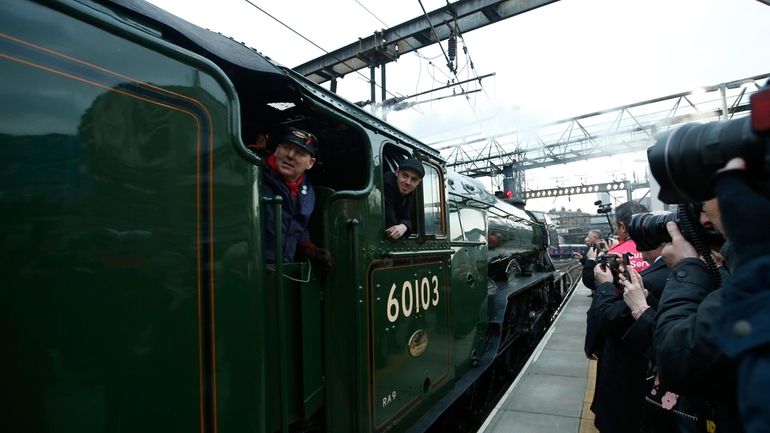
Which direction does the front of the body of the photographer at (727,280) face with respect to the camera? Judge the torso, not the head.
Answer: to the viewer's left

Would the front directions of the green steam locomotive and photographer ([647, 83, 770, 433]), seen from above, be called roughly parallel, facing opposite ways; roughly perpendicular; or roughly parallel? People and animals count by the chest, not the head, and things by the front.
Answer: roughly perpendicular

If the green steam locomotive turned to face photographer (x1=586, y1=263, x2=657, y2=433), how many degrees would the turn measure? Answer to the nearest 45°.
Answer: approximately 45° to its right

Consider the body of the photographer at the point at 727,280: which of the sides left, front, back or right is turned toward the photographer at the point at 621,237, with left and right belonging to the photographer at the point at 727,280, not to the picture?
right

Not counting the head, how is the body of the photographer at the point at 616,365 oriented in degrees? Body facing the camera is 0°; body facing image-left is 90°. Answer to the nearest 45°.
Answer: approximately 45°

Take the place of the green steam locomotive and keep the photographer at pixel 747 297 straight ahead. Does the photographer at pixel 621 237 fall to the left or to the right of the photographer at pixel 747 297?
left

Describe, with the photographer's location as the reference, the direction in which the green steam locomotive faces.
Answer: facing away from the viewer and to the right of the viewer

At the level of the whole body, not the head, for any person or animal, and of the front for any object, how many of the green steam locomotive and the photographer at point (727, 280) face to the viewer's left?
1

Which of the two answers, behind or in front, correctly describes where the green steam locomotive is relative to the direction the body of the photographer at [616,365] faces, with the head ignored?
in front

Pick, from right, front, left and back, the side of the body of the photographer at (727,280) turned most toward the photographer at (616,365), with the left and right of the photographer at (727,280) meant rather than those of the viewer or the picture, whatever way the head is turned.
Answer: right

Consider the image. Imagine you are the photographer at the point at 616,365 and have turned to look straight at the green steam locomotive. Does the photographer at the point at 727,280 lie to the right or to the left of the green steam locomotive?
left

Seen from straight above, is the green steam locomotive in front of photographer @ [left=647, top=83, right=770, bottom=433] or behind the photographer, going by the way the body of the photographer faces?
in front
